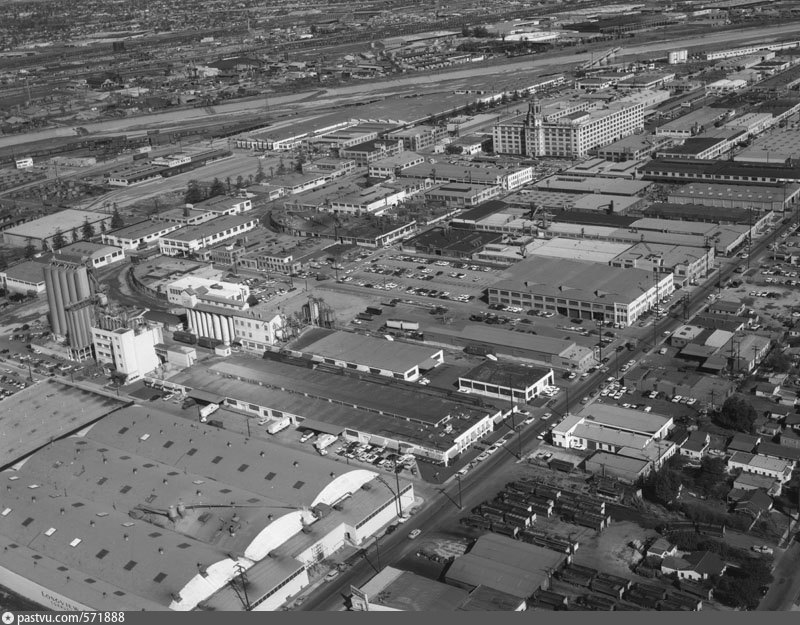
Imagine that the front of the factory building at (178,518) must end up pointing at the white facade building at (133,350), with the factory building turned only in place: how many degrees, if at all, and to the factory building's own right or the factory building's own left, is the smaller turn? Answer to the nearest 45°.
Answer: approximately 135° to the factory building's own left

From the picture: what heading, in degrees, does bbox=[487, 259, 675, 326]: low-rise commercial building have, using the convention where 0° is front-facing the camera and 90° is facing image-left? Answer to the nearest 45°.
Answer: approximately 315°

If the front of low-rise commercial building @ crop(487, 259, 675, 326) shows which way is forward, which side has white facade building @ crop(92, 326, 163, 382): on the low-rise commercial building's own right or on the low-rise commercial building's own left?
on the low-rise commercial building's own right

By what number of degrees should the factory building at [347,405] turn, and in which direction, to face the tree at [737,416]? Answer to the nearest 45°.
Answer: approximately 45° to its left

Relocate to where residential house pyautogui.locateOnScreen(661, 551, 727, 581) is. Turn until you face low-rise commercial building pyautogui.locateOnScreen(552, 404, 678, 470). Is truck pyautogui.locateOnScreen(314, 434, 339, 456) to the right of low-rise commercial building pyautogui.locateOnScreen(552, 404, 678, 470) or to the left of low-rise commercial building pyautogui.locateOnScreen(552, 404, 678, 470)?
left

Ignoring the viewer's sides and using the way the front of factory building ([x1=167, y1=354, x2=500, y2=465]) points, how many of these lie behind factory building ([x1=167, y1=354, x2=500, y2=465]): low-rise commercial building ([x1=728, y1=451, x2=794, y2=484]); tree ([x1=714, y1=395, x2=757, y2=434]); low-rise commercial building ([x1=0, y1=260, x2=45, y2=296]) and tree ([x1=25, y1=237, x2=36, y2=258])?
2

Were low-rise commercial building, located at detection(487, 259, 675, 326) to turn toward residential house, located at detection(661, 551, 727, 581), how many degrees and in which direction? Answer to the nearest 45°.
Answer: approximately 45° to its right

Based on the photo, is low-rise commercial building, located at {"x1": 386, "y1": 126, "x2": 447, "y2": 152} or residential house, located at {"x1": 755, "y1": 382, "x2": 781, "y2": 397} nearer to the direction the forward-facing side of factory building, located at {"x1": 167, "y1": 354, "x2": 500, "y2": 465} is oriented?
the residential house

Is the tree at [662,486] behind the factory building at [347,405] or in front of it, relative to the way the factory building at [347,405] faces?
in front

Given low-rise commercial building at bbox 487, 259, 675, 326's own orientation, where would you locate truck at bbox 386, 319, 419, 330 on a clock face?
The truck is roughly at 4 o'clock from the low-rise commercial building.

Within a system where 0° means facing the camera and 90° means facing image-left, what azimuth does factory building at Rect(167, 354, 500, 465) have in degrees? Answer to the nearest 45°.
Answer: approximately 315°
